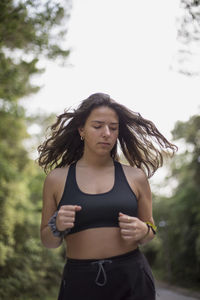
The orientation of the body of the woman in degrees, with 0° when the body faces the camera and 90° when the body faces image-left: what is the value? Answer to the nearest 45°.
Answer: approximately 0°

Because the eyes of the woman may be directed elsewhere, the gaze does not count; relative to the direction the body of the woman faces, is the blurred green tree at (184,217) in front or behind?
behind
